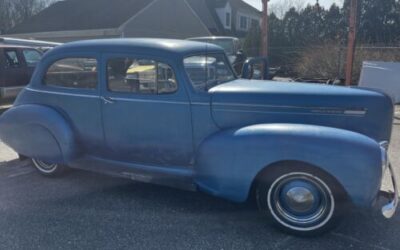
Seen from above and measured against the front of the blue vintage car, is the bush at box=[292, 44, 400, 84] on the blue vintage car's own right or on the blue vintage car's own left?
on the blue vintage car's own left

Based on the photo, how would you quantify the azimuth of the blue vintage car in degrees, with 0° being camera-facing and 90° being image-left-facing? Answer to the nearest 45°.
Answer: approximately 315°

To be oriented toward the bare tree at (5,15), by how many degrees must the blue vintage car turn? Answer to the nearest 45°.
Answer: approximately 180°

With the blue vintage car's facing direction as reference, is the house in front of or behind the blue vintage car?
behind

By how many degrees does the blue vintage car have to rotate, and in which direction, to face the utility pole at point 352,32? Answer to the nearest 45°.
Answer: approximately 90° to its left

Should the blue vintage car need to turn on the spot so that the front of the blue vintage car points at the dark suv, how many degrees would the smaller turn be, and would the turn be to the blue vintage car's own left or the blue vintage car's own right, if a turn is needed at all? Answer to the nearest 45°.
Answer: approximately 180°
